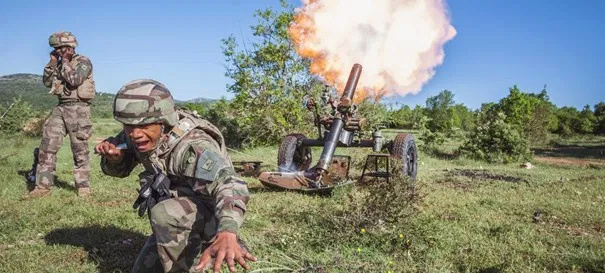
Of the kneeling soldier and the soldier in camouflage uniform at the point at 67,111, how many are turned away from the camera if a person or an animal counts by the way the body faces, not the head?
0

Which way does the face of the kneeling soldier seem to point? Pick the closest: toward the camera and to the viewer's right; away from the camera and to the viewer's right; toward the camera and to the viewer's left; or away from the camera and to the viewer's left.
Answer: toward the camera and to the viewer's left

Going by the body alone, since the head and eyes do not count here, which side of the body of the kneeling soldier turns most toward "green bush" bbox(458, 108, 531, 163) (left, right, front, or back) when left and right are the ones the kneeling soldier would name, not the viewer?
back

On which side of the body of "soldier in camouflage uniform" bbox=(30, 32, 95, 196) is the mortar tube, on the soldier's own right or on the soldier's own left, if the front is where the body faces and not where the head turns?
on the soldier's own left

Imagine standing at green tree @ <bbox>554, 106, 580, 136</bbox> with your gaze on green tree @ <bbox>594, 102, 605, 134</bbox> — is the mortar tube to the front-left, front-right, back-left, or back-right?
back-right

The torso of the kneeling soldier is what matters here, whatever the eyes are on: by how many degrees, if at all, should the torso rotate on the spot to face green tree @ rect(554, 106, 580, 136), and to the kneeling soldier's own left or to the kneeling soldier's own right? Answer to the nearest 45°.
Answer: approximately 180°

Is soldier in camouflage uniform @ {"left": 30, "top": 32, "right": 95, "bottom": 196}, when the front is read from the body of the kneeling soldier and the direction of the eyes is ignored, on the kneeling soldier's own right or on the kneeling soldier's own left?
on the kneeling soldier's own right

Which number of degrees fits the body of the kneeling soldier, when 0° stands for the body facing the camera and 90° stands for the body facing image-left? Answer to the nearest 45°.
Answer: approximately 45°

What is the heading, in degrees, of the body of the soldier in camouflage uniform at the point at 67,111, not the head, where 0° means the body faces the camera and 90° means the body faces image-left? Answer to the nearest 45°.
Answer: approximately 45°

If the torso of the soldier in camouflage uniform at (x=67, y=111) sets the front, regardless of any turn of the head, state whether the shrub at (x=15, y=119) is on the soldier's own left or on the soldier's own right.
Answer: on the soldier's own right
